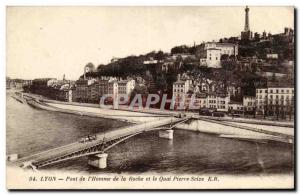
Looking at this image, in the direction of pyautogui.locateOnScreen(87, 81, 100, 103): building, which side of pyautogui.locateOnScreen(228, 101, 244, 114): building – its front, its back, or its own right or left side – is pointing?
right

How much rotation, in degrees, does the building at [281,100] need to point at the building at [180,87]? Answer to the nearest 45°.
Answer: approximately 90° to its right

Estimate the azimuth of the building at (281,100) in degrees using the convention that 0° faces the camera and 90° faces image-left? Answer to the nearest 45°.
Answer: approximately 0°

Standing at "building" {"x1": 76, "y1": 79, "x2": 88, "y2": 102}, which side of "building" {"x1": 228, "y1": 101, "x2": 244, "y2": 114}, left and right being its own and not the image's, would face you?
right

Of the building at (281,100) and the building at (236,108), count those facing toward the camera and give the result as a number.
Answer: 2
